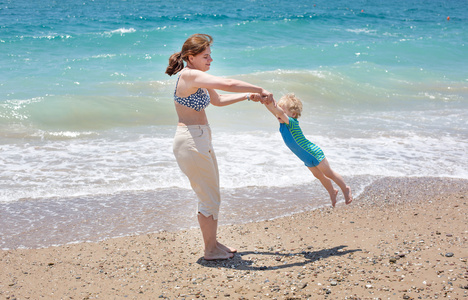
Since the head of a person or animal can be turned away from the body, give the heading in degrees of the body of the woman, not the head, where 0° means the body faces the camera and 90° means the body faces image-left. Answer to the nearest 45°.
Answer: approximately 270°

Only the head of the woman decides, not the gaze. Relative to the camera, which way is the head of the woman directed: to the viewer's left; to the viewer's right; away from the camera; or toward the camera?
to the viewer's right
